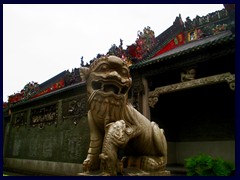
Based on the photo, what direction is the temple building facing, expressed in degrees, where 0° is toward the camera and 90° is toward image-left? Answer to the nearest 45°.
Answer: approximately 45°
